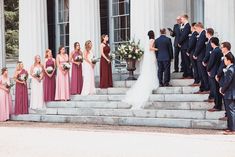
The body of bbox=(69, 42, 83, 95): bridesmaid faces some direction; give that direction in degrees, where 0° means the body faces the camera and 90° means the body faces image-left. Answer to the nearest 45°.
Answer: approximately 315°

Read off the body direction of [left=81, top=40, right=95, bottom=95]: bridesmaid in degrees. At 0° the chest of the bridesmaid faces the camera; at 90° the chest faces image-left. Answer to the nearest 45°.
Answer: approximately 315°

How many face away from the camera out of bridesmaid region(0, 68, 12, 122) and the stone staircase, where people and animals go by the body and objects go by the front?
0

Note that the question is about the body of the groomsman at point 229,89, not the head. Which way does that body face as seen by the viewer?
to the viewer's left

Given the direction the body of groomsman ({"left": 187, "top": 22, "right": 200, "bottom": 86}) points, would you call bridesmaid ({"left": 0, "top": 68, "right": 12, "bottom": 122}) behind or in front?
in front

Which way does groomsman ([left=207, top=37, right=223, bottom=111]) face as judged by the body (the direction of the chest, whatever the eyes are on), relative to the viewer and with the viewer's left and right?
facing to the left of the viewer

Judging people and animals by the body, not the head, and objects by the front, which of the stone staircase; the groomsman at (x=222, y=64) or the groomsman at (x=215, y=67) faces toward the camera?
the stone staircase

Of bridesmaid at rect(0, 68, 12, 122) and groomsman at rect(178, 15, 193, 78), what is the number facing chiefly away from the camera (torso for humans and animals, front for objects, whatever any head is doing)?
0

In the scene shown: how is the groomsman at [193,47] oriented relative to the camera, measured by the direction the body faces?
to the viewer's left

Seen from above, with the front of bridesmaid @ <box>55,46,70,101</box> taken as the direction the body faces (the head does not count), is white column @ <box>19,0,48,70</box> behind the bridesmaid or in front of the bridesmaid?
behind

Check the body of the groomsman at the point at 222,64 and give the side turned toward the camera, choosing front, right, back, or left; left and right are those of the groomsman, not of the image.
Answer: left

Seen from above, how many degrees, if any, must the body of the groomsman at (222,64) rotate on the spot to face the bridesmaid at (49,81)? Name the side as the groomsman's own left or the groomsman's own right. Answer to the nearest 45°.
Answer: approximately 45° to the groomsman's own right
